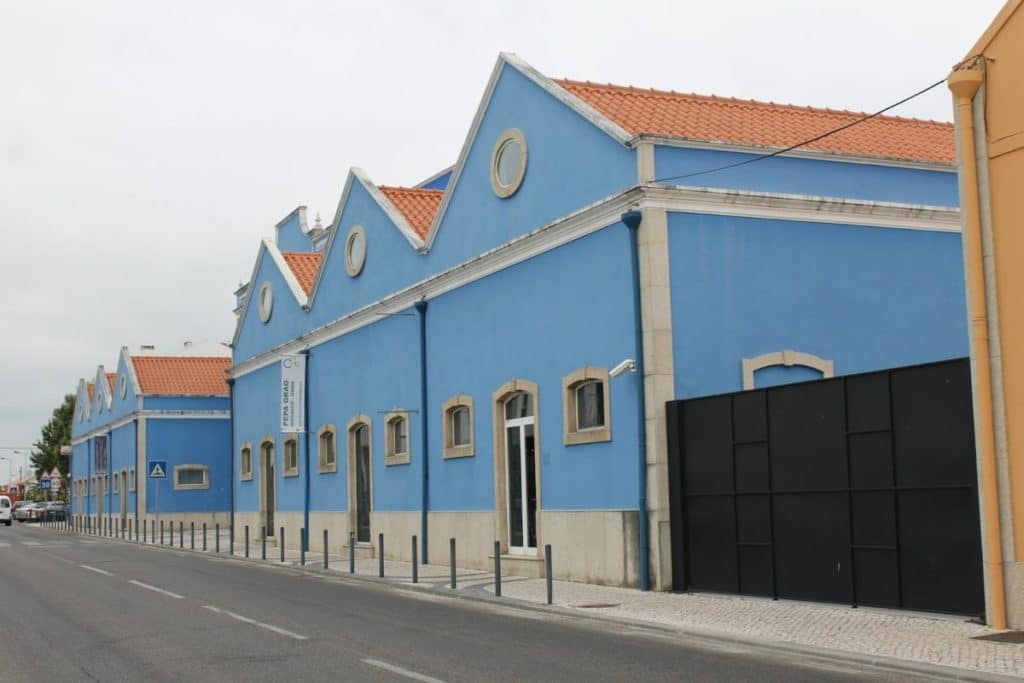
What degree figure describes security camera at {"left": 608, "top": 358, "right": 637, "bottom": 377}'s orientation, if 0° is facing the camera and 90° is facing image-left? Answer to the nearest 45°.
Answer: approximately 90°

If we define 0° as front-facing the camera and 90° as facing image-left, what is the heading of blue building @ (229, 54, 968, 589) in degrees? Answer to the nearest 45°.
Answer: approximately 45°
